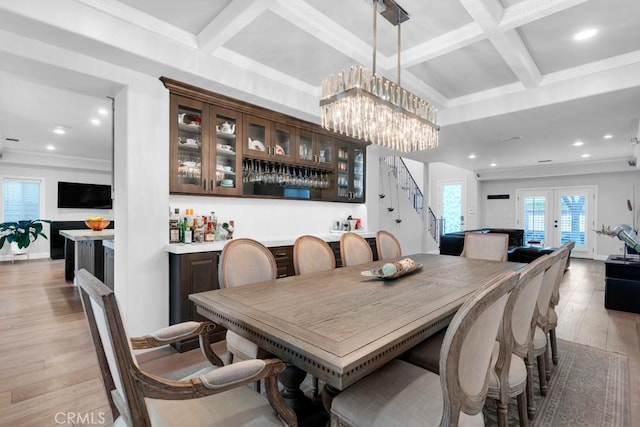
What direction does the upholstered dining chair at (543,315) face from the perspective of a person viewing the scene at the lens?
facing to the left of the viewer

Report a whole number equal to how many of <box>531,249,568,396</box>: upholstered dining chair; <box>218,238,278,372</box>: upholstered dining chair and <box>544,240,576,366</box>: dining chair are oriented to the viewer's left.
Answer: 2

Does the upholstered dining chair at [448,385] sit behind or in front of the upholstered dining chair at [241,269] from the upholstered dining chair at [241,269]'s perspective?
in front

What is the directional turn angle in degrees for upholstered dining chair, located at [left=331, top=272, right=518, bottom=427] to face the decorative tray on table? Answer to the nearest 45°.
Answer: approximately 45° to its right

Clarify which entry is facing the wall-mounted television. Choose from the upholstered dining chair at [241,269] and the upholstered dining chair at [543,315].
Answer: the upholstered dining chair at [543,315]

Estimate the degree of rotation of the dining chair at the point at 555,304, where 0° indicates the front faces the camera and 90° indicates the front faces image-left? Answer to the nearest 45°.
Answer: approximately 90°

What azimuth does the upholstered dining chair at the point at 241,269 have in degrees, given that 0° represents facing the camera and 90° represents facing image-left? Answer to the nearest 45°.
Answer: approximately 315°

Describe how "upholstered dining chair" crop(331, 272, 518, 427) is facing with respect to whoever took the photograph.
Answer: facing away from the viewer and to the left of the viewer

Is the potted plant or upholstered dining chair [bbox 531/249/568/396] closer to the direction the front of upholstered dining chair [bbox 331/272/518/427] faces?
the potted plant

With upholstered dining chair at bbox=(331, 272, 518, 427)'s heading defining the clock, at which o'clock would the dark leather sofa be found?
The dark leather sofa is roughly at 2 o'clock from the upholstered dining chair.

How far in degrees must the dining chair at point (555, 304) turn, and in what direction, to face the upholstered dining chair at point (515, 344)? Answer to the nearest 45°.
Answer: approximately 90° to its left

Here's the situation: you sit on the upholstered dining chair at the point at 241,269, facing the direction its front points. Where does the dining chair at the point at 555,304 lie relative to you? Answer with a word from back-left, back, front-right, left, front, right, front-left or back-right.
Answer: front-left

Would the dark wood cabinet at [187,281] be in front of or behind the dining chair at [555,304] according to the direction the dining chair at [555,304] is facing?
in front
